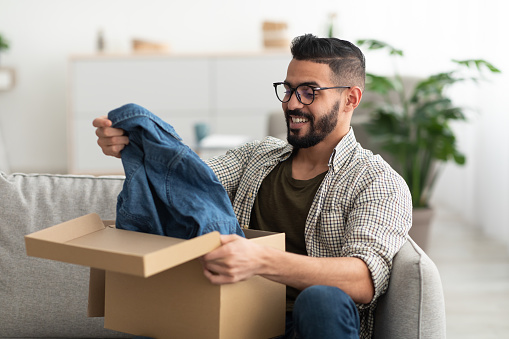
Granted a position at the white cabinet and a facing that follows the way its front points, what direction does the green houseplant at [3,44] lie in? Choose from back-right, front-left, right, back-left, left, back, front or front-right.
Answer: right

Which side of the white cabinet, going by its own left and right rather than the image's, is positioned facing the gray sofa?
front

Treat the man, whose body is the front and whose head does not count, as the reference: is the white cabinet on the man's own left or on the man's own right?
on the man's own right

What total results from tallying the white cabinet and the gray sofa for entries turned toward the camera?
2

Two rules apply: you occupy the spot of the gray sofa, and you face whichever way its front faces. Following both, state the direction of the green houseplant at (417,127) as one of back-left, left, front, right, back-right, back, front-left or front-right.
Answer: back-left

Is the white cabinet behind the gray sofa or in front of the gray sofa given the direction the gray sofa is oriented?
behind

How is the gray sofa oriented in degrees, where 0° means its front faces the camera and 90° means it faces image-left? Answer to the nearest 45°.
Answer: approximately 0°

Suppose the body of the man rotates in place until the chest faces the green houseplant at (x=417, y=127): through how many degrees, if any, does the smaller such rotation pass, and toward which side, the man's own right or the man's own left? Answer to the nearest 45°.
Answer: approximately 135° to the man's own right

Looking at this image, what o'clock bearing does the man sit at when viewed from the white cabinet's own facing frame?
The man is roughly at 12 o'clock from the white cabinet.
